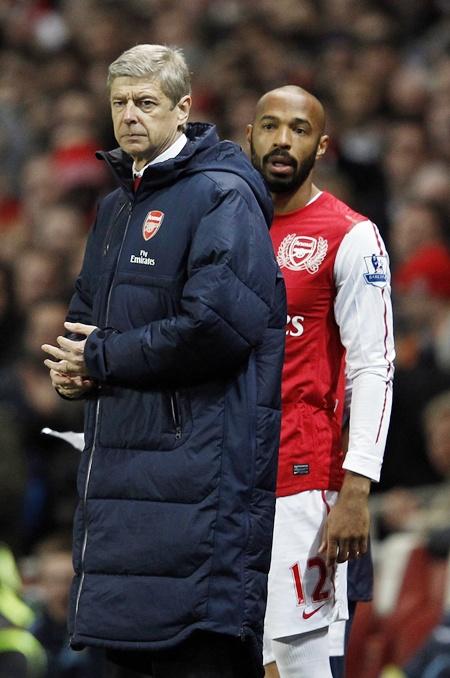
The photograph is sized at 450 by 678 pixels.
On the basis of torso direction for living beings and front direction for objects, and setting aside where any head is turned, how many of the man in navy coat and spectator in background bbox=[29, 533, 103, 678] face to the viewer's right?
0

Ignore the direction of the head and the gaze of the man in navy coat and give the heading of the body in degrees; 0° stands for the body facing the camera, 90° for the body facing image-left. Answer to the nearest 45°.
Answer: approximately 45°

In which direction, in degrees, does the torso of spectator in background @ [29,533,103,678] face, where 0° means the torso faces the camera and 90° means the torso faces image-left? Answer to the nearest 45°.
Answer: approximately 0°
